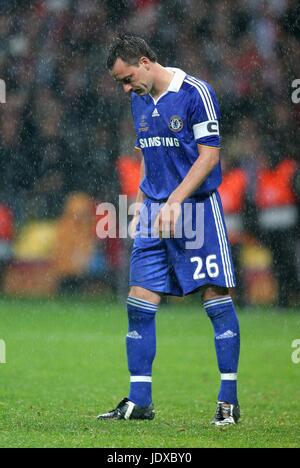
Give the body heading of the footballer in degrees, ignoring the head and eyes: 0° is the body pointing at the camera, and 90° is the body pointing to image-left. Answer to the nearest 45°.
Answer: approximately 45°

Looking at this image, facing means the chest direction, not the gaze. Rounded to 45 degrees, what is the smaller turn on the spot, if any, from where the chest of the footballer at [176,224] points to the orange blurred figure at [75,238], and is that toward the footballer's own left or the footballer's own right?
approximately 135° to the footballer's own right
